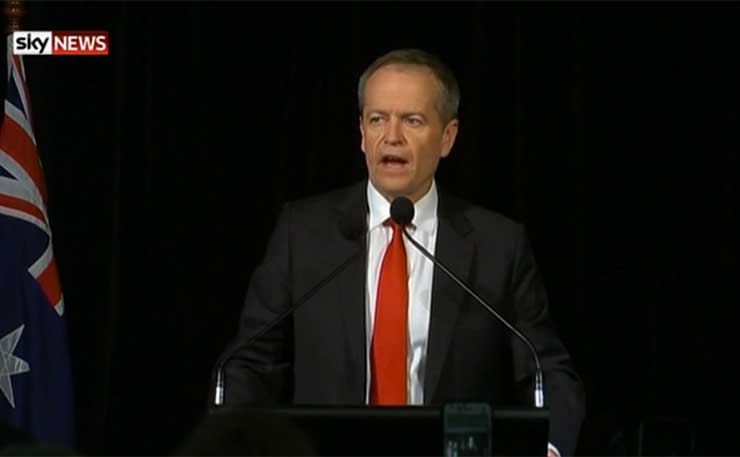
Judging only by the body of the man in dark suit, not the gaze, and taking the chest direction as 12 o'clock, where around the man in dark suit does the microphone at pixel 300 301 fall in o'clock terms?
The microphone is roughly at 1 o'clock from the man in dark suit.

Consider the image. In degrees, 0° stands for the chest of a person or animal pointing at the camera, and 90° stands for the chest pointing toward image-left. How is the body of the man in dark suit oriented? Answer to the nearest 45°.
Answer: approximately 0°

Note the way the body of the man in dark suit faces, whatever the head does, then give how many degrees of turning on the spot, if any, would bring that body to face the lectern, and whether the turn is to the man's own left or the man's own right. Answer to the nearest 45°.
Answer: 0° — they already face it

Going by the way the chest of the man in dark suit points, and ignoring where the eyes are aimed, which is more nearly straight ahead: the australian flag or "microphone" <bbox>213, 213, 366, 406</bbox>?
the microphone

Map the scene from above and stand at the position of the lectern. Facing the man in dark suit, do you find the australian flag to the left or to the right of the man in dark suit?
left

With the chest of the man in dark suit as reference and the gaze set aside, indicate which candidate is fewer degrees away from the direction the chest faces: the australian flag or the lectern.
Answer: the lectern

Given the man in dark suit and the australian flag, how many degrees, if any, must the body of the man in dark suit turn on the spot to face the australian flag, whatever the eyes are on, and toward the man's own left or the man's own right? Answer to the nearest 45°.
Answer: approximately 135° to the man's own right
